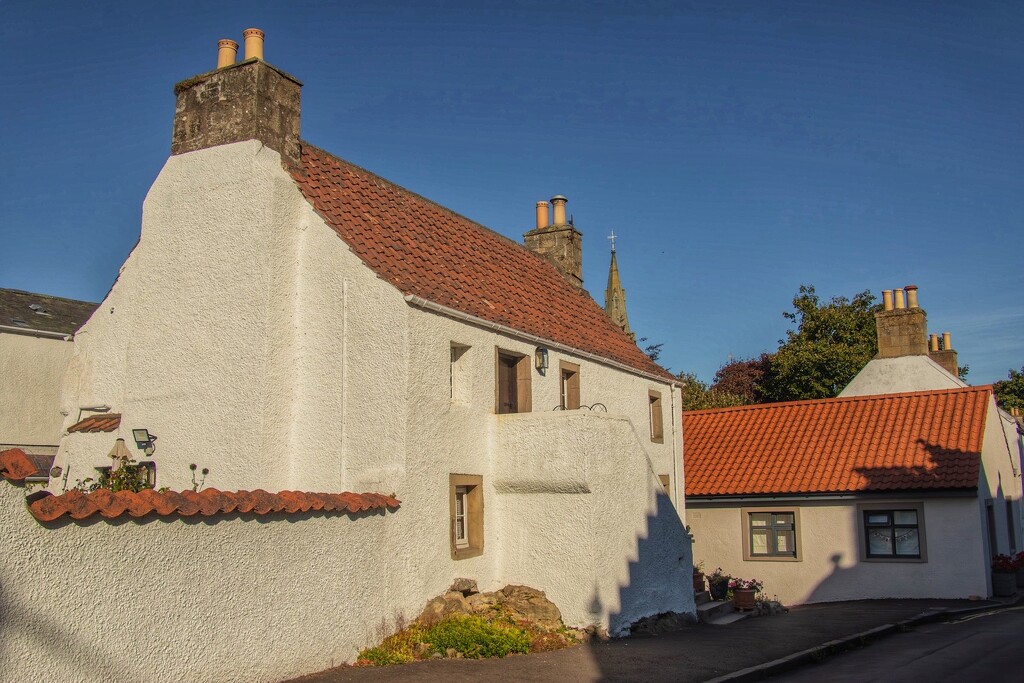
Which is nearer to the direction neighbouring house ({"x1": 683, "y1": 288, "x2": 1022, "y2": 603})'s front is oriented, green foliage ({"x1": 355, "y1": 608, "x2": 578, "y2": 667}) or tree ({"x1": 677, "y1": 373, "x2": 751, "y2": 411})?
the green foliage

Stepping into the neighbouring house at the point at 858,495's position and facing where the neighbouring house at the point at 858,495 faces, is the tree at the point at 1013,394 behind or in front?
behind

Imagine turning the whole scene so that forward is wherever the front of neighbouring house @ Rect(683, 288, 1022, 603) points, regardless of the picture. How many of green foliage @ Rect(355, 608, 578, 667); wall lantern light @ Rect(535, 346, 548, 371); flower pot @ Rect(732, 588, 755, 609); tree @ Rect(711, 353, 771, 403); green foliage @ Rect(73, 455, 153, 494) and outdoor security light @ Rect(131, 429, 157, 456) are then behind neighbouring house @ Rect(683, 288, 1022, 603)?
1

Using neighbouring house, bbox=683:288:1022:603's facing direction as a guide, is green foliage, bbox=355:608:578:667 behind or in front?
in front

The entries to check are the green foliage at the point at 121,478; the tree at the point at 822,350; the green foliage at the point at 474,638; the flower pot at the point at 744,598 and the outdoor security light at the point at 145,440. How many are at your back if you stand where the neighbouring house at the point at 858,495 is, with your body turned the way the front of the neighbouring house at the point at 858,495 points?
1

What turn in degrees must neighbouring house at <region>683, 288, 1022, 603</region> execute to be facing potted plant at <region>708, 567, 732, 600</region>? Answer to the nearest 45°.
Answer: approximately 45° to its right

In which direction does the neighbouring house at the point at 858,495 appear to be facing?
toward the camera

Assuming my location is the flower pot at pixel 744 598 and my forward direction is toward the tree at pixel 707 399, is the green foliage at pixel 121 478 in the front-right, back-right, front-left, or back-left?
back-left

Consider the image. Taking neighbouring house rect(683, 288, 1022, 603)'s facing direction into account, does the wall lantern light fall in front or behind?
in front

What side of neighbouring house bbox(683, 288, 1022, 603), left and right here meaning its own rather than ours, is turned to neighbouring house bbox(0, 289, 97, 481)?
right

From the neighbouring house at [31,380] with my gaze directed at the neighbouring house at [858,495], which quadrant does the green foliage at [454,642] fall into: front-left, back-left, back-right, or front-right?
front-right

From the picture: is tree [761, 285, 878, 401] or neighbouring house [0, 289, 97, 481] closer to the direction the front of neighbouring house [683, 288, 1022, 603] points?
the neighbouring house

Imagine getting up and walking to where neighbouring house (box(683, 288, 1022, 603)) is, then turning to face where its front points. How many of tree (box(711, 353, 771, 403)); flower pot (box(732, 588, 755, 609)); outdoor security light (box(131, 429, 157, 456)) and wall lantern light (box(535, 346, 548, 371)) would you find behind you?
1

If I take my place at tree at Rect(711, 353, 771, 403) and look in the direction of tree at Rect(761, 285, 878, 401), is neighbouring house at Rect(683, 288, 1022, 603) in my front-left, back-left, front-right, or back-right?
front-right

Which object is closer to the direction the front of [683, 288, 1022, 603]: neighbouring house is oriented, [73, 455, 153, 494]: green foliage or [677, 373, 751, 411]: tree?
the green foliage

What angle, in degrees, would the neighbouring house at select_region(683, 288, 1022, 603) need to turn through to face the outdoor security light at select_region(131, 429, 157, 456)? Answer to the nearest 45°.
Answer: approximately 45° to its right

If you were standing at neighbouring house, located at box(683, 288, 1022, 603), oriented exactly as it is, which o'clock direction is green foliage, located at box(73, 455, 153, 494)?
The green foliage is roughly at 1 o'clock from the neighbouring house.

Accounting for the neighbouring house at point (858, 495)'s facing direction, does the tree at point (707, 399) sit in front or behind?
behind
